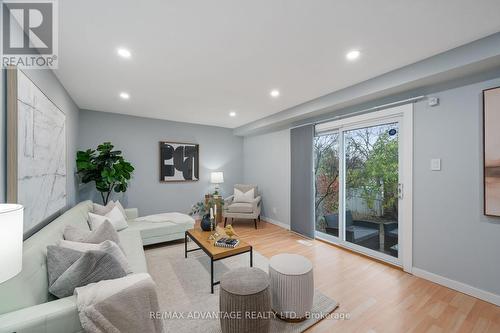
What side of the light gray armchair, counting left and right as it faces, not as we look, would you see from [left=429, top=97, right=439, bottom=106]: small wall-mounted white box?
left

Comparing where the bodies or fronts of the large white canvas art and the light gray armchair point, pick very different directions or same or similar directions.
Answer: very different directions

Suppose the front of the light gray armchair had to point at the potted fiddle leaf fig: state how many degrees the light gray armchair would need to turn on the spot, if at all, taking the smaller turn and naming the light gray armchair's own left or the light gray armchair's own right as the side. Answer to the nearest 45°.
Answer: approximately 45° to the light gray armchair's own right

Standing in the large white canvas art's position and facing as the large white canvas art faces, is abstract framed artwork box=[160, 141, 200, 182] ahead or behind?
ahead

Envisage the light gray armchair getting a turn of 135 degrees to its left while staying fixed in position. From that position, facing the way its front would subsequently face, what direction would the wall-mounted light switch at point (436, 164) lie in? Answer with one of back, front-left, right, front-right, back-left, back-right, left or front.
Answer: front-right

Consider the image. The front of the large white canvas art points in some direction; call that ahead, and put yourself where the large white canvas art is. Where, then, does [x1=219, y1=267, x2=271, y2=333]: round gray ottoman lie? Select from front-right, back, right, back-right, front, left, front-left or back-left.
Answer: front-right

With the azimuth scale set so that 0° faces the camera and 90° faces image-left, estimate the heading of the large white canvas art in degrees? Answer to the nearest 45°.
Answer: approximately 270°

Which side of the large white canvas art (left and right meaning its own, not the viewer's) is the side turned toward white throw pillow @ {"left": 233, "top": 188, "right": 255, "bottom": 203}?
front

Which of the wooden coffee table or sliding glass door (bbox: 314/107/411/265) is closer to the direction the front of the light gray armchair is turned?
the wooden coffee table

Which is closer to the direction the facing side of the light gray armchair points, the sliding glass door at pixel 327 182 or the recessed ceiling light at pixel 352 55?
the recessed ceiling light

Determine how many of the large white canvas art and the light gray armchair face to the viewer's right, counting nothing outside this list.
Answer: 1
